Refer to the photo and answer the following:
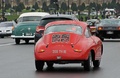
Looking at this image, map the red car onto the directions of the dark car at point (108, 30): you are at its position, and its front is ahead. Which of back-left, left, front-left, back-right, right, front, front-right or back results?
back

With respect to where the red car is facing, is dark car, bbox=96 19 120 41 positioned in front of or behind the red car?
in front

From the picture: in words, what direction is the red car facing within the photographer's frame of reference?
facing away from the viewer

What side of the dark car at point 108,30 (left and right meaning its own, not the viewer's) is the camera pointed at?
back
